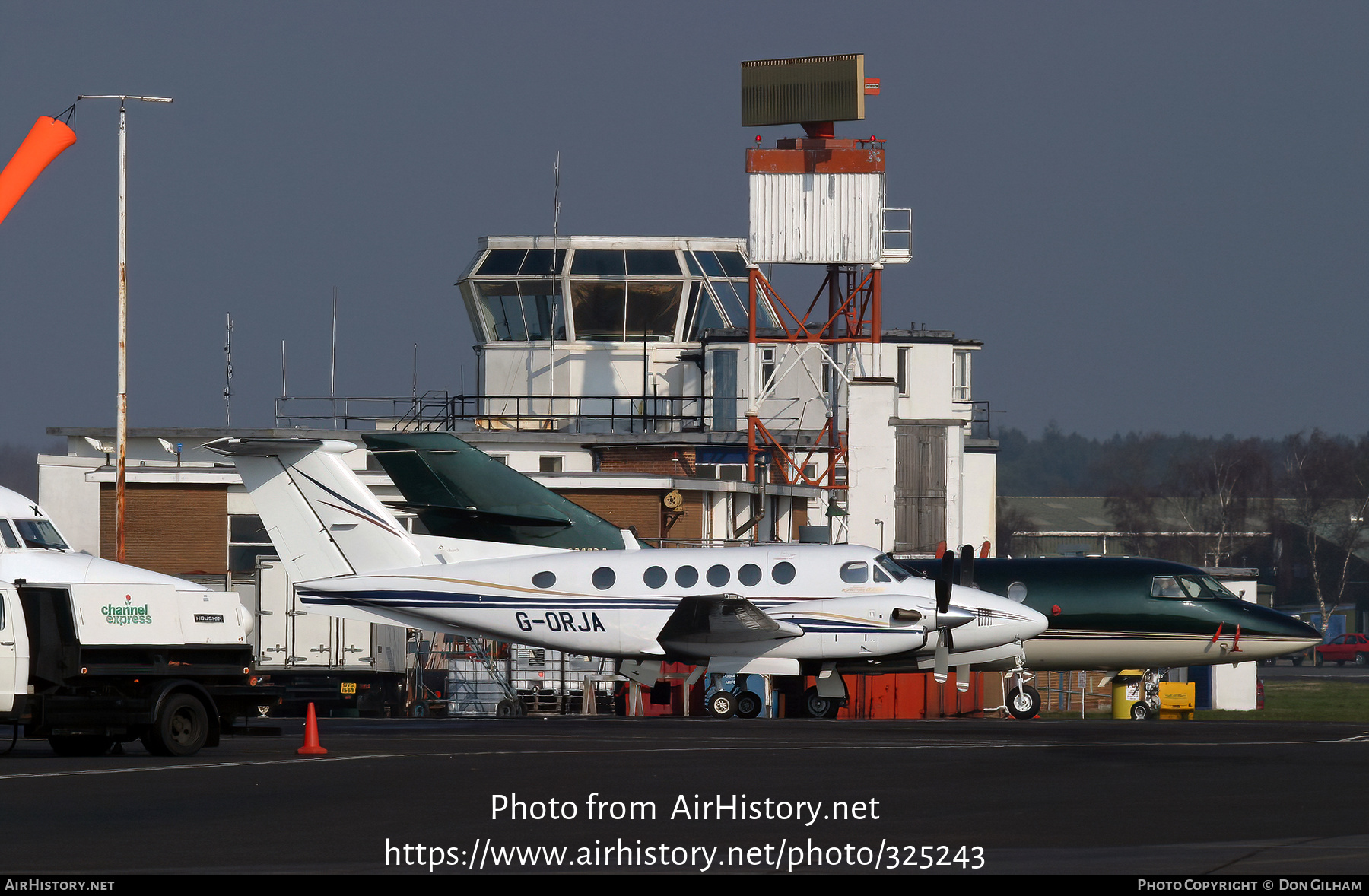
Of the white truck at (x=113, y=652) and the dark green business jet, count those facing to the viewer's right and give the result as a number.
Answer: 1

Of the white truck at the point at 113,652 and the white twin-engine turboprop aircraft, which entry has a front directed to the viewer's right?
the white twin-engine turboprop aircraft

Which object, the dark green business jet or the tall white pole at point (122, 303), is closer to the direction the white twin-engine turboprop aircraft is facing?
the dark green business jet

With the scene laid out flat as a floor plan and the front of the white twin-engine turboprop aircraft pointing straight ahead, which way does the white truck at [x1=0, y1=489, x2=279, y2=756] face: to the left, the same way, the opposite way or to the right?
the opposite way

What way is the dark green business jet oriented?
to the viewer's right

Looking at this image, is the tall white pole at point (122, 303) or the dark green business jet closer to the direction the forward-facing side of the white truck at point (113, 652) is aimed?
the tall white pole

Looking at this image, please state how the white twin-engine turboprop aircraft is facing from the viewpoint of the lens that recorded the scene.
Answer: facing to the right of the viewer

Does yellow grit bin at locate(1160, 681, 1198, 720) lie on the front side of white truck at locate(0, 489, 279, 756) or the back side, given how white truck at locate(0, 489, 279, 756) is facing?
on the back side

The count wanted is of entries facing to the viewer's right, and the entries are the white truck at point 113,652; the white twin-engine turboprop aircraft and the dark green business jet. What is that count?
2

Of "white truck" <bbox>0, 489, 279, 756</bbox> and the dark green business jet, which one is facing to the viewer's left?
the white truck

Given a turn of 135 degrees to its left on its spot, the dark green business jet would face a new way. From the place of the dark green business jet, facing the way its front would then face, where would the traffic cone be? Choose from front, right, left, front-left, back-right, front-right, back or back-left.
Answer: left

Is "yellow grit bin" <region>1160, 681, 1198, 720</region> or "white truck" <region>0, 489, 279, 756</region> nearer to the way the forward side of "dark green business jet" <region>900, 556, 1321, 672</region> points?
the yellow grit bin

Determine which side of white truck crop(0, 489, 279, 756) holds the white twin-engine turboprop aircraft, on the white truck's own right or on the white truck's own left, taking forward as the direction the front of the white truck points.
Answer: on the white truck's own right

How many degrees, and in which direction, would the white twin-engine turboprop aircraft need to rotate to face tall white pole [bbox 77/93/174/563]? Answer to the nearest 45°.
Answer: approximately 135° to its left

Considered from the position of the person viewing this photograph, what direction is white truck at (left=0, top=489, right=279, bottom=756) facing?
facing to the left of the viewer
